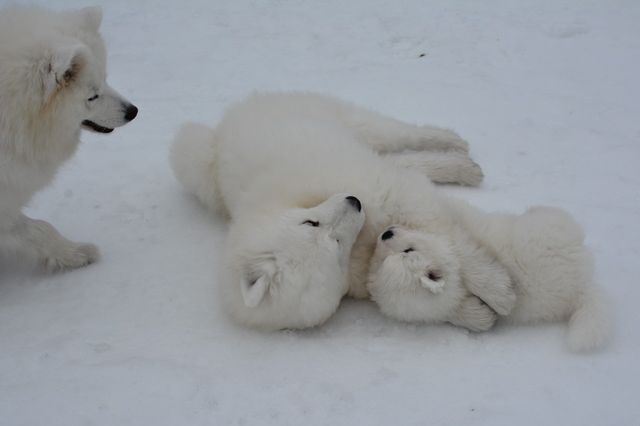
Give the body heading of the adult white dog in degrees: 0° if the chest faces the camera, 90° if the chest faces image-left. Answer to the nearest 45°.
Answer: approximately 270°

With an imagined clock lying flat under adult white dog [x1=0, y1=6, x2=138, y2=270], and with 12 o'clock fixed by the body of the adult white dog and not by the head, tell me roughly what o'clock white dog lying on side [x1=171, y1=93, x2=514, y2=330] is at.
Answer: The white dog lying on side is roughly at 1 o'clock from the adult white dog.

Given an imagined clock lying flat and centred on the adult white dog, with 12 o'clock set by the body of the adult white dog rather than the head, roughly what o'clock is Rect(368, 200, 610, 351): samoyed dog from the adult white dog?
The samoyed dog is roughly at 1 o'clock from the adult white dog.
